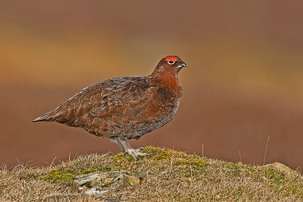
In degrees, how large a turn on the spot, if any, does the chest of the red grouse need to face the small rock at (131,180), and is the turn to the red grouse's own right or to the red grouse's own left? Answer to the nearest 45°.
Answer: approximately 90° to the red grouse's own right

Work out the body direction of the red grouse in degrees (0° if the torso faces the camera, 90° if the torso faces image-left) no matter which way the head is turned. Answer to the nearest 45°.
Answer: approximately 270°

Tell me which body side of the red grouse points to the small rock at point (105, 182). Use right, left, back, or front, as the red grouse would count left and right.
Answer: right
